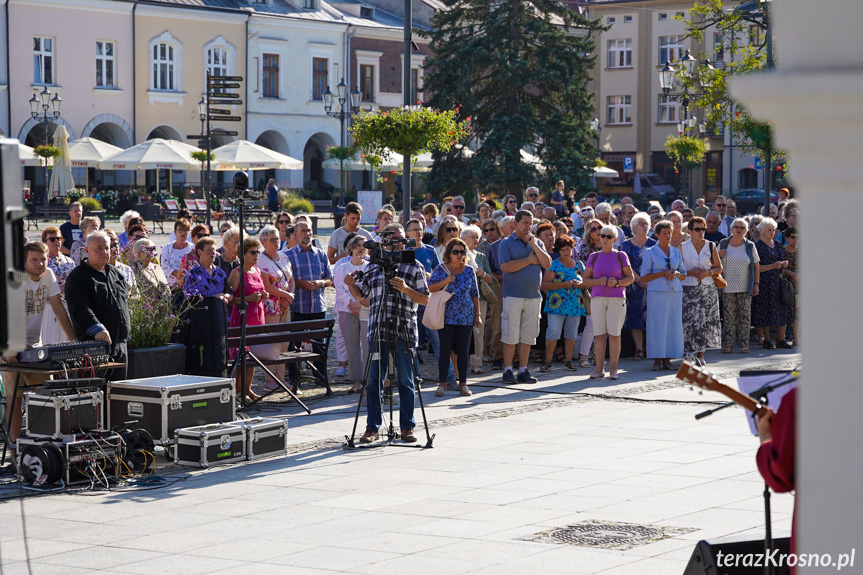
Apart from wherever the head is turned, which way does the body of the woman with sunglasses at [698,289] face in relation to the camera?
toward the camera

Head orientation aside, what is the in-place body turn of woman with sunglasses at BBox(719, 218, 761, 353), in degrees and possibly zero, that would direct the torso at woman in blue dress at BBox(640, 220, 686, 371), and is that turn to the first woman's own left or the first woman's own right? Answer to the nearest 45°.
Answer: approximately 45° to the first woman's own right

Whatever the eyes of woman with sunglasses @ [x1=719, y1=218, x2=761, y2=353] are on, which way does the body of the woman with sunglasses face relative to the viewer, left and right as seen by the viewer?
facing the viewer

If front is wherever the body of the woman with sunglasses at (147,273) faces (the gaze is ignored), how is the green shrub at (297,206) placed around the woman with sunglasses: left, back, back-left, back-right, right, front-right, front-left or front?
back-left

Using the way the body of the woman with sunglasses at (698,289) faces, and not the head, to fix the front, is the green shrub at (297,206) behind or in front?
behind

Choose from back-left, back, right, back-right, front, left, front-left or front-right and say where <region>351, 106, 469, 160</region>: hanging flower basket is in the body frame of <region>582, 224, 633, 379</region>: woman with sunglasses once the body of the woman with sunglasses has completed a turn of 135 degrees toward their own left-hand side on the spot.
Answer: left

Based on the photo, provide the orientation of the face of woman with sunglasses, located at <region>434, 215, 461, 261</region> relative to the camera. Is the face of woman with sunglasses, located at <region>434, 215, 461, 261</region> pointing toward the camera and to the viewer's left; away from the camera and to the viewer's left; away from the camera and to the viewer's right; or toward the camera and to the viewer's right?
toward the camera and to the viewer's right

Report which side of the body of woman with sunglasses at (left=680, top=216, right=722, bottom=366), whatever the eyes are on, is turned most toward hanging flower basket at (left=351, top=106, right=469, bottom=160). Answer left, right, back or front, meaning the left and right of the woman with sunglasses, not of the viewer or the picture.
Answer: right

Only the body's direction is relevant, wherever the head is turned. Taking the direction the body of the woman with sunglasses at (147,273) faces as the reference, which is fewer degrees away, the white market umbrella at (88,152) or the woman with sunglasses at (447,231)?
the woman with sunglasses

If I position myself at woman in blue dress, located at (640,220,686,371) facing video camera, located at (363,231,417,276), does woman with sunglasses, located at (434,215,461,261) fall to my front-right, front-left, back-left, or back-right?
front-right

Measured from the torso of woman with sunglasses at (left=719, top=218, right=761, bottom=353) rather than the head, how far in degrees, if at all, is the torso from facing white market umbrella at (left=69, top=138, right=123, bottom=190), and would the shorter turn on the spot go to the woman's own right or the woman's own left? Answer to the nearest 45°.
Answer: approximately 135° to the woman's own right

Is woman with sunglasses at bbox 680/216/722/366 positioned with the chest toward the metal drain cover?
yes

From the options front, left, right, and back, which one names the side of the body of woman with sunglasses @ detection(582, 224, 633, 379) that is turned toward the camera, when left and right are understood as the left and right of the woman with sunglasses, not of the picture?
front

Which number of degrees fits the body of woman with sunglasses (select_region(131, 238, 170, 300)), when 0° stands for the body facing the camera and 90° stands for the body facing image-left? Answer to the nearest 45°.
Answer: approximately 315°

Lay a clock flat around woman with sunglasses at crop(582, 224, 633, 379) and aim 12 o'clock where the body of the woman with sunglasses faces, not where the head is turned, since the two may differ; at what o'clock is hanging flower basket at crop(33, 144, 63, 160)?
The hanging flower basket is roughly at 5 o'clock from the woman with sunglasses.

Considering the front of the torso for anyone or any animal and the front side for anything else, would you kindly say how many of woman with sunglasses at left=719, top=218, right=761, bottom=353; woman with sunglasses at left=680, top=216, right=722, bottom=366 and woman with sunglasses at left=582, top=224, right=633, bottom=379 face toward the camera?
3

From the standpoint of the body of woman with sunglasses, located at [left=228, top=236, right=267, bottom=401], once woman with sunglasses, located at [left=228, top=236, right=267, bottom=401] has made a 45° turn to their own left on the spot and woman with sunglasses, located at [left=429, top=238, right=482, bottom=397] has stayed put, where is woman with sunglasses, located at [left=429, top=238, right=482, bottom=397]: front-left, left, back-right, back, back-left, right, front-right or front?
front

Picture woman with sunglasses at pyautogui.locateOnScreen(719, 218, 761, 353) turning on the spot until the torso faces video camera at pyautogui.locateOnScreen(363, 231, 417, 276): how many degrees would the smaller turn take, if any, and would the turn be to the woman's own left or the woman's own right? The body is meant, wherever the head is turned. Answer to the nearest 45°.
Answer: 0° — they already face it
